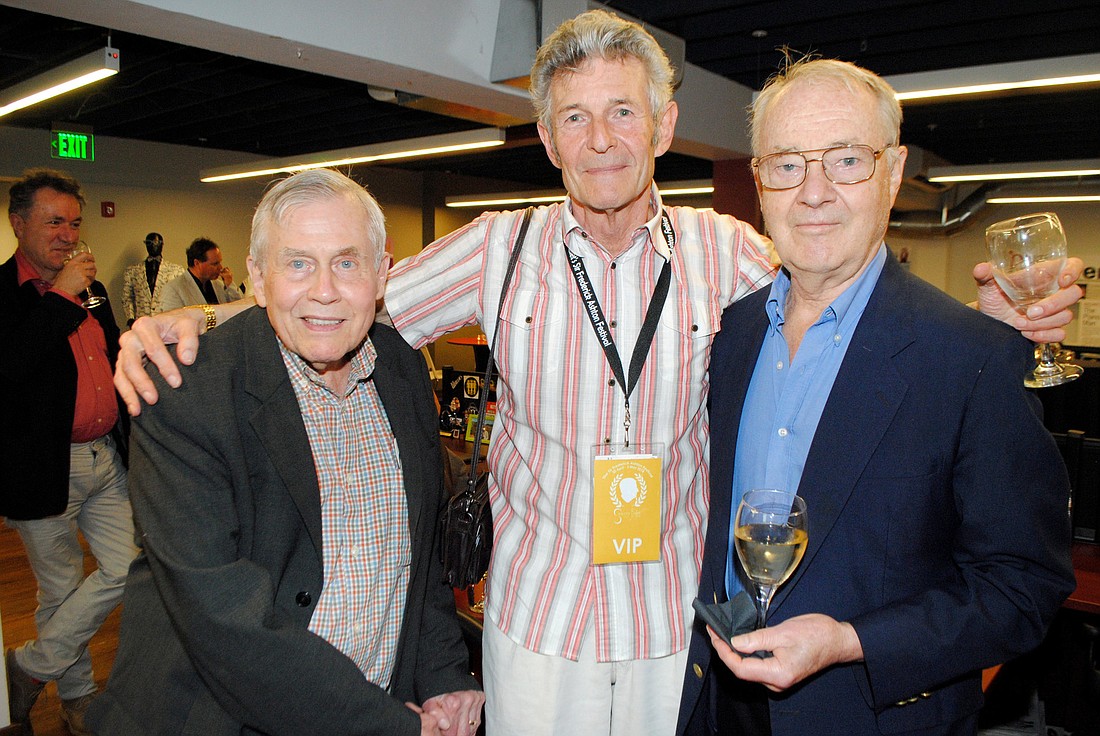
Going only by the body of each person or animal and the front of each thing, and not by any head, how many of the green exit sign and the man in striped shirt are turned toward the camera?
2

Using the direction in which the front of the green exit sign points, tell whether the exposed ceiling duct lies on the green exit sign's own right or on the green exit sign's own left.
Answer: on the green exit sign's own left

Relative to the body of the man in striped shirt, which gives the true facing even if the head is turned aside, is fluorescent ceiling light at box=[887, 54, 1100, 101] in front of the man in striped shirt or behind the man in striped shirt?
behind

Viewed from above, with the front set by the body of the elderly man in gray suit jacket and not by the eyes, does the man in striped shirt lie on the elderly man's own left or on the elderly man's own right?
on the elderly man's own left

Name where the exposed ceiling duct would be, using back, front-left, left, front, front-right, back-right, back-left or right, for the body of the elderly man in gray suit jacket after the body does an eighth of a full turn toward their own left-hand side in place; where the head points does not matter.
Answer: front-left

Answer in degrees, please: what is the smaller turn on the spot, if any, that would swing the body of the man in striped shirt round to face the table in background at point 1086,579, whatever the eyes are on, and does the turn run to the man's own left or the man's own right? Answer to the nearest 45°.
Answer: approximately 135° to the man's own left

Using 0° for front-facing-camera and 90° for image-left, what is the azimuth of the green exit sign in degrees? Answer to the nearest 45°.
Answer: approximately 0°

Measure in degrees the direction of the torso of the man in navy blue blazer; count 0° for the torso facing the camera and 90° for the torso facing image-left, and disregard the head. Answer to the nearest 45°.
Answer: approximately 45°

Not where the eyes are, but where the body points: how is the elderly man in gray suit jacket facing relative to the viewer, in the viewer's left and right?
facing the viewer and to the right of the viewer

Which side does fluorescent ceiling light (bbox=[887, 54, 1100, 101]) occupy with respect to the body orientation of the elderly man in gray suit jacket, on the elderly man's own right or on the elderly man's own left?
on the elderly man's own left
